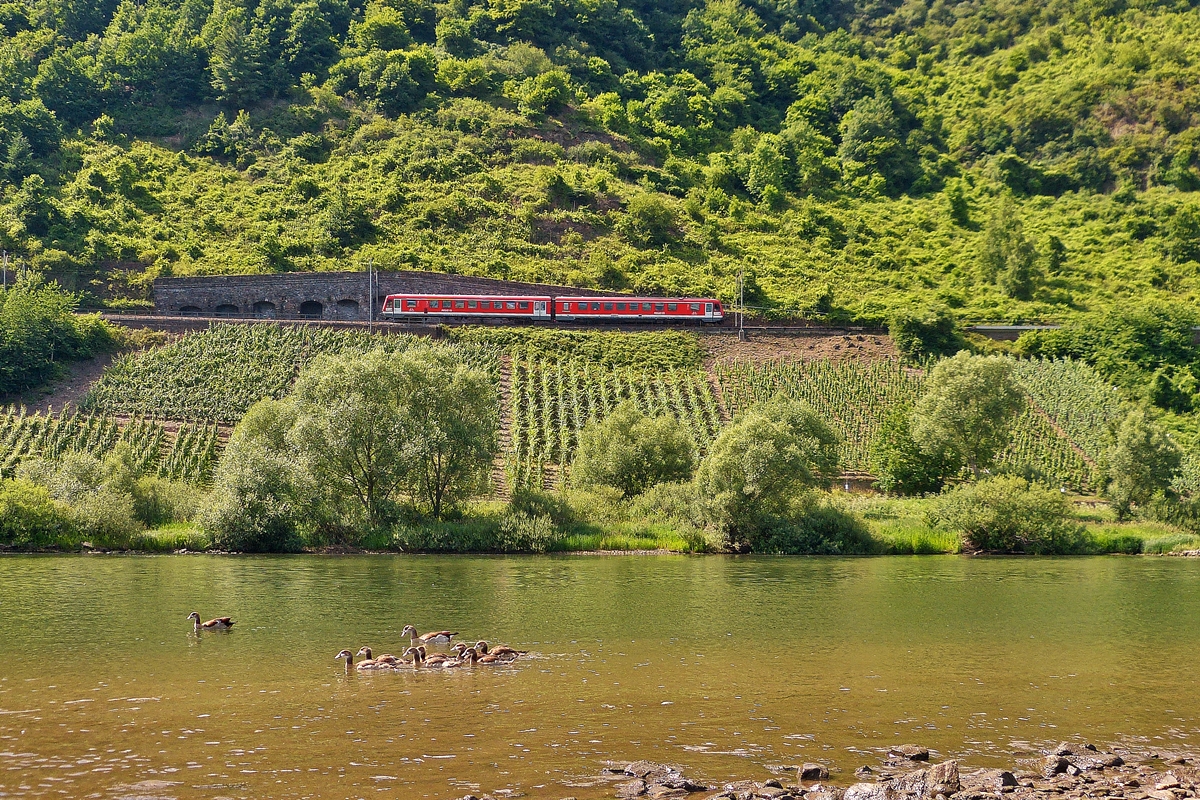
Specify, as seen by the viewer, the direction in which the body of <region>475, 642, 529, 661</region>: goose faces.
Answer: to the viewer's left

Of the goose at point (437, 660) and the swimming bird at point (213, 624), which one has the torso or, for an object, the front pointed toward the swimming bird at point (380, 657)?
the goose

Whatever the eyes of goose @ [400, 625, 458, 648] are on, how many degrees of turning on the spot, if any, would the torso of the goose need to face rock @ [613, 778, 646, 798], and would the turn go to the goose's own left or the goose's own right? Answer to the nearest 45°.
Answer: approximately 90° to the goose's own left

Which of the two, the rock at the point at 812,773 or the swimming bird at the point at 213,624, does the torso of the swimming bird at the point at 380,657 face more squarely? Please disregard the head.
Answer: the swimming bird

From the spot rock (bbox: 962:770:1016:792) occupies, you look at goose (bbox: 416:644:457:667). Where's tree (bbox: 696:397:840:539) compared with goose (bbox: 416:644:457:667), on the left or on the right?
right

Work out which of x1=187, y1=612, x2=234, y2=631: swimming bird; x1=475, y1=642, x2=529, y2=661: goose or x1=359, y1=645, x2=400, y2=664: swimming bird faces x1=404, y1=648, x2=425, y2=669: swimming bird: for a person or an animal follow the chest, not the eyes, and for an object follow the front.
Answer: the goose

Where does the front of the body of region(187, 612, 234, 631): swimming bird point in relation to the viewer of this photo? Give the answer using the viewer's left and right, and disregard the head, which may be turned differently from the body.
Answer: facing to the left of the viewer

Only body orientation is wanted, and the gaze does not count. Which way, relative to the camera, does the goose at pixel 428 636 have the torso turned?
to the viewer's left

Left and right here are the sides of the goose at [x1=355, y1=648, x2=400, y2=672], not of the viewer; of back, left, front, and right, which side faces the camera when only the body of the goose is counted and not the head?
left

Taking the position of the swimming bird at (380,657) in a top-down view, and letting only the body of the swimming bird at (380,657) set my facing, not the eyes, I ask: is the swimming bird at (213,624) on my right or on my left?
on my right

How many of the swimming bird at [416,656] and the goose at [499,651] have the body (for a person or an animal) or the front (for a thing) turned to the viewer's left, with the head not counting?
2

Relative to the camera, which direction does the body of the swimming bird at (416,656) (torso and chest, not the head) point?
to the viewer's left

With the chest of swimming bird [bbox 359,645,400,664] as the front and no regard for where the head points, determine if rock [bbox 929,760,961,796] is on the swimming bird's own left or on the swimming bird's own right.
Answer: on the swimming bird's own left

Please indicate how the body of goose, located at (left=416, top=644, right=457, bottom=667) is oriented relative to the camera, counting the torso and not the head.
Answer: to the viewer's left
